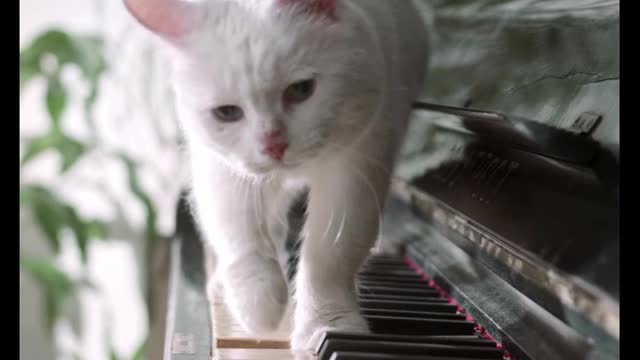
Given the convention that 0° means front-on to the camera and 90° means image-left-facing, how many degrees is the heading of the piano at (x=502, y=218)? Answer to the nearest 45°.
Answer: approximately 90°

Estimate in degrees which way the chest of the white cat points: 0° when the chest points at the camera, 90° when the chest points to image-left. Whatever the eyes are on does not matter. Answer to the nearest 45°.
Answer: approximately 0°
